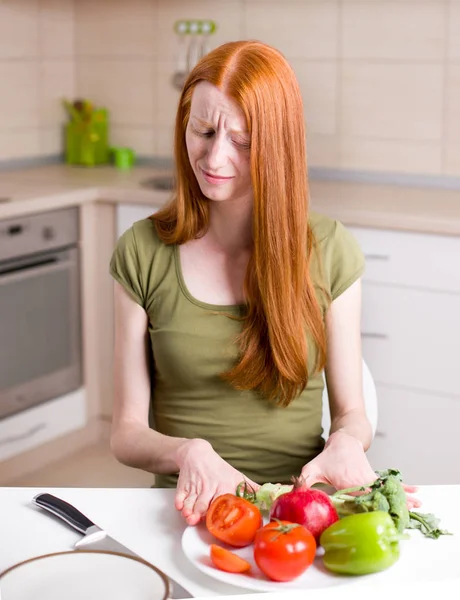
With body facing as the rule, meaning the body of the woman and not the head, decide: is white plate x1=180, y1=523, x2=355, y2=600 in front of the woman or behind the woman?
in front

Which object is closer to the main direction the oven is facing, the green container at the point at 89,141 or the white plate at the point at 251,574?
the white plate

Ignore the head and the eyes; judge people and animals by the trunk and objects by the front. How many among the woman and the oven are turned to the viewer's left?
0

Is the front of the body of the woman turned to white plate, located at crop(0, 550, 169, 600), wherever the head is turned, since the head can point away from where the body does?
yes

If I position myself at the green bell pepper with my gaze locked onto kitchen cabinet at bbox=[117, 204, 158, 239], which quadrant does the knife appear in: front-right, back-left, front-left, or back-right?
front-left

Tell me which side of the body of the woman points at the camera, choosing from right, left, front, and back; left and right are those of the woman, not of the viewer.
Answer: front

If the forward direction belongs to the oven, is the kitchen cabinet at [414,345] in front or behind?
in front

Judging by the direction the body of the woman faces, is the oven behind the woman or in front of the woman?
behind

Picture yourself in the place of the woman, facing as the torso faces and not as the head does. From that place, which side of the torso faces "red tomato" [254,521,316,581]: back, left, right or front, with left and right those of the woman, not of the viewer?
front

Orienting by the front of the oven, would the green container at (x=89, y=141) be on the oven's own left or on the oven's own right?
on the oven's own left

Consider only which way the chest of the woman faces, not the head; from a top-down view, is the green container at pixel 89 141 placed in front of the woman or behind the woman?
behind

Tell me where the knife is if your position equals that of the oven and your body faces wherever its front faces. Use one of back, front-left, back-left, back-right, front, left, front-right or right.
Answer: front-right

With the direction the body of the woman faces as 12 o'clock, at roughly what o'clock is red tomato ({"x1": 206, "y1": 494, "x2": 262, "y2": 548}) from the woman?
The red tomato is roughly at 12 o'clock from the woman.
